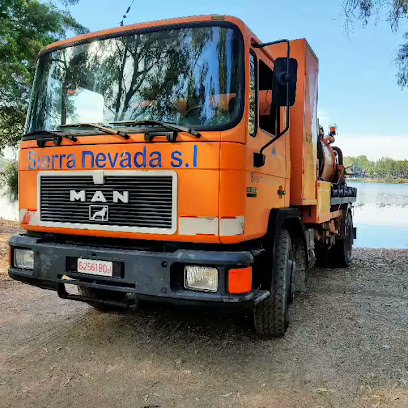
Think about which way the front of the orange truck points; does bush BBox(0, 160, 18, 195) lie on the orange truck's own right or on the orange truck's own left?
on the orange truck's own right

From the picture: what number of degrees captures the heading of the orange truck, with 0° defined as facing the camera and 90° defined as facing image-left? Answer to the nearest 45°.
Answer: approximately 45°

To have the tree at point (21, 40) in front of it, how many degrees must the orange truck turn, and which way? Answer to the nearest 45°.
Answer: approximately 90° to its right
